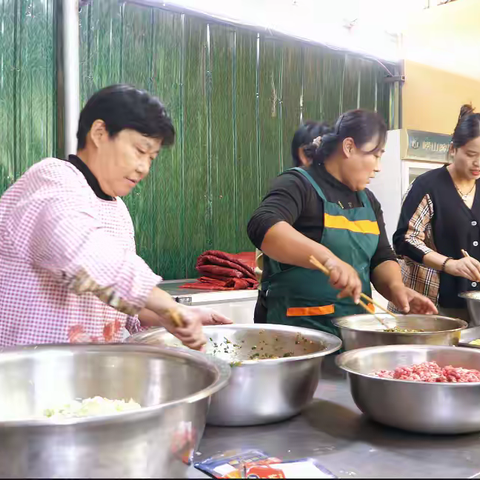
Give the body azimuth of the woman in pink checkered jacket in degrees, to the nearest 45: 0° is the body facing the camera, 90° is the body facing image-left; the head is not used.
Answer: approximately 315°

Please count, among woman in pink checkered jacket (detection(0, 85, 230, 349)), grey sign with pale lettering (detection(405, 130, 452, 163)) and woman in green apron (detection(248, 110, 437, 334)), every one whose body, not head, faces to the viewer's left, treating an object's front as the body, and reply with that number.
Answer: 0

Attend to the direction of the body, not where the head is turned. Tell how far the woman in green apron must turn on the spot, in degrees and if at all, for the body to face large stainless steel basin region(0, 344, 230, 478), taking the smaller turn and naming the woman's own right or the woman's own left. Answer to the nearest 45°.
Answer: approximately 45° to the woman's own right

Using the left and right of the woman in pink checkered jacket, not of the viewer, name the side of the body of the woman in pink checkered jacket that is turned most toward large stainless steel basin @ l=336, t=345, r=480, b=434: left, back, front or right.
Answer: front

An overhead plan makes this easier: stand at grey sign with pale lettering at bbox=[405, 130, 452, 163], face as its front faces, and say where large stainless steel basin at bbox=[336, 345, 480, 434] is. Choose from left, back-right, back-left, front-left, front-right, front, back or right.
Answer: front

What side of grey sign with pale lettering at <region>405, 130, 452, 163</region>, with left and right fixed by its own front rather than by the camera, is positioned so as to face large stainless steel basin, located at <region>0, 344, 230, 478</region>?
front

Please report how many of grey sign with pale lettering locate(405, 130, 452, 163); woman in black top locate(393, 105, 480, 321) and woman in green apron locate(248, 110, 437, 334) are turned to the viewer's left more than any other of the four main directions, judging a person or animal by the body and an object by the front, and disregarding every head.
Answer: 0

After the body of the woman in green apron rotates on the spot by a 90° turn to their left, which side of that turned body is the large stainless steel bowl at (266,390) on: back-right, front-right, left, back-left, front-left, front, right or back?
back-right

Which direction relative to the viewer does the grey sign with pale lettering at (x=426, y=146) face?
toward the camera

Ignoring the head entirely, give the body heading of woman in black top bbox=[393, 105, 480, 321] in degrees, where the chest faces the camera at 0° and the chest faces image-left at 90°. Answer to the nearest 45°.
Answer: approximately 315°

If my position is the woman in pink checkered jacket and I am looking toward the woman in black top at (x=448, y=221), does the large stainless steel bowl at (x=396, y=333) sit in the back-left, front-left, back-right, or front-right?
front-right

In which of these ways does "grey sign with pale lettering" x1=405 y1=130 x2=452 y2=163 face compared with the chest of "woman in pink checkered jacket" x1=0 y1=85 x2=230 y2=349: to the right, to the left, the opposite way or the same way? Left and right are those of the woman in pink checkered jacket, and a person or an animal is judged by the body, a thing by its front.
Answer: to the right

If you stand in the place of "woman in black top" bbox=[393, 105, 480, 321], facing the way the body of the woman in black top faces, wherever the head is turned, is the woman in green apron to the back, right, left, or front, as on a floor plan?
right
